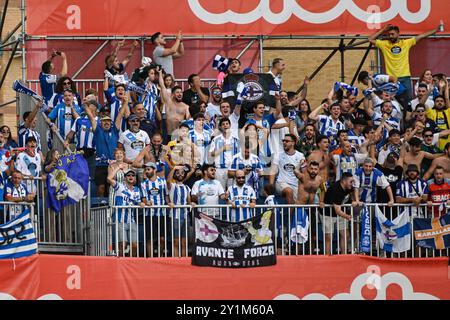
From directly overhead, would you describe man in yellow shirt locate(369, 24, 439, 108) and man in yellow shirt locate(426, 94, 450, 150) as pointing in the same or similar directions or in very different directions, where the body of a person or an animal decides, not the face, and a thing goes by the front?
same or similar directions

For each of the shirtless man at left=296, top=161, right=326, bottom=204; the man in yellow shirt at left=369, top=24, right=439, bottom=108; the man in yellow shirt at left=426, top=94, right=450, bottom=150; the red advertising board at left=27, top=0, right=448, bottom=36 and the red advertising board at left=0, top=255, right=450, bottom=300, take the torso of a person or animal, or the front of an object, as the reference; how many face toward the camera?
5

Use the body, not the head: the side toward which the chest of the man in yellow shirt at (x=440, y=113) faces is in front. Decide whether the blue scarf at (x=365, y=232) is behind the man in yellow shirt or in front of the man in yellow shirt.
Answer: in front

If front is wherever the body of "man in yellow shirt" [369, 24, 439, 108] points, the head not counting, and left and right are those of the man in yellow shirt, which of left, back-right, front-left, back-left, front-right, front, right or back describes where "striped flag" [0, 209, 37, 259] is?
front-right

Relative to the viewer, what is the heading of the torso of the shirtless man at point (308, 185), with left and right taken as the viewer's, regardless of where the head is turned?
facing the viewer

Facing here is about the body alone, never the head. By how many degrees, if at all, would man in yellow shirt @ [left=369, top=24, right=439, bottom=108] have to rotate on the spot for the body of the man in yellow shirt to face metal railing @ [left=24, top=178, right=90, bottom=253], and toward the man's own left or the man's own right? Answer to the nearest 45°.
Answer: approximately 45° to the man's own right

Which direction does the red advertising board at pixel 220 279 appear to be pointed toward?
toward the camera

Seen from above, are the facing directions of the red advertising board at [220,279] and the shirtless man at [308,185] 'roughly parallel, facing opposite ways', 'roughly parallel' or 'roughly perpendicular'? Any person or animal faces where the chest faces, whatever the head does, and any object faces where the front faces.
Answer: roughly parallel

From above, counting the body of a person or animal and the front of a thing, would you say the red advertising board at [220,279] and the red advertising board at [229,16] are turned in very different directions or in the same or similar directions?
same or similar directions
